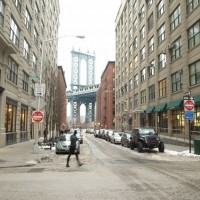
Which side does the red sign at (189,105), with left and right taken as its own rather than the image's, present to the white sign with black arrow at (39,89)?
right

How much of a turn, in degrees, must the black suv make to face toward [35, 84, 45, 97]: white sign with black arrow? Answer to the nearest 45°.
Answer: approximately 90° to its right

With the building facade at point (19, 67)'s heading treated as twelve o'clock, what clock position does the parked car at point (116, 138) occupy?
The parked car is roughly at 11 o'clock from the building facade.

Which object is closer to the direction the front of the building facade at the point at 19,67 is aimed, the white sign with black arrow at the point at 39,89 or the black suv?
the black suv

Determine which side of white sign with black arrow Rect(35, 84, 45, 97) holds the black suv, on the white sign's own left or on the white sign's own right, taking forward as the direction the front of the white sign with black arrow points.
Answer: on the white sign's own left

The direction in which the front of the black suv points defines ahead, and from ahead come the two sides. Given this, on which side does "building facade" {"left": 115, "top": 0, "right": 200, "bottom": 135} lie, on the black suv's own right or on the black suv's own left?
on the black suv's own left

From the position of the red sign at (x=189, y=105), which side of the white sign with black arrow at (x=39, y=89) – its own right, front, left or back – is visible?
left

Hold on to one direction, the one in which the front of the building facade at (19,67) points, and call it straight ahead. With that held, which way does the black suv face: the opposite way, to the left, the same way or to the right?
to the right

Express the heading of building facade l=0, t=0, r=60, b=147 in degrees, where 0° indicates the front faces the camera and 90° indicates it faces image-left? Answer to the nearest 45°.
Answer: approximately 270°

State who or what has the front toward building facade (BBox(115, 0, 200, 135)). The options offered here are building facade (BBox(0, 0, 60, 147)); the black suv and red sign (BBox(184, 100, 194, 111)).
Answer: building facade (BBox(0, 0, 60, 147))

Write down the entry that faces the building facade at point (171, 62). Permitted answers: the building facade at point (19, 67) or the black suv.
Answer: the building facade at point (19, 67)
